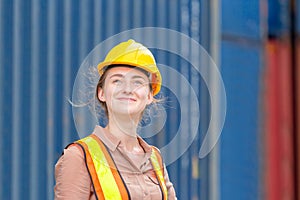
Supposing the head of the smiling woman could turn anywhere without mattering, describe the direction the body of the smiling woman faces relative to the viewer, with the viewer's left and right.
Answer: facing the viewer and to the right of the viewer
